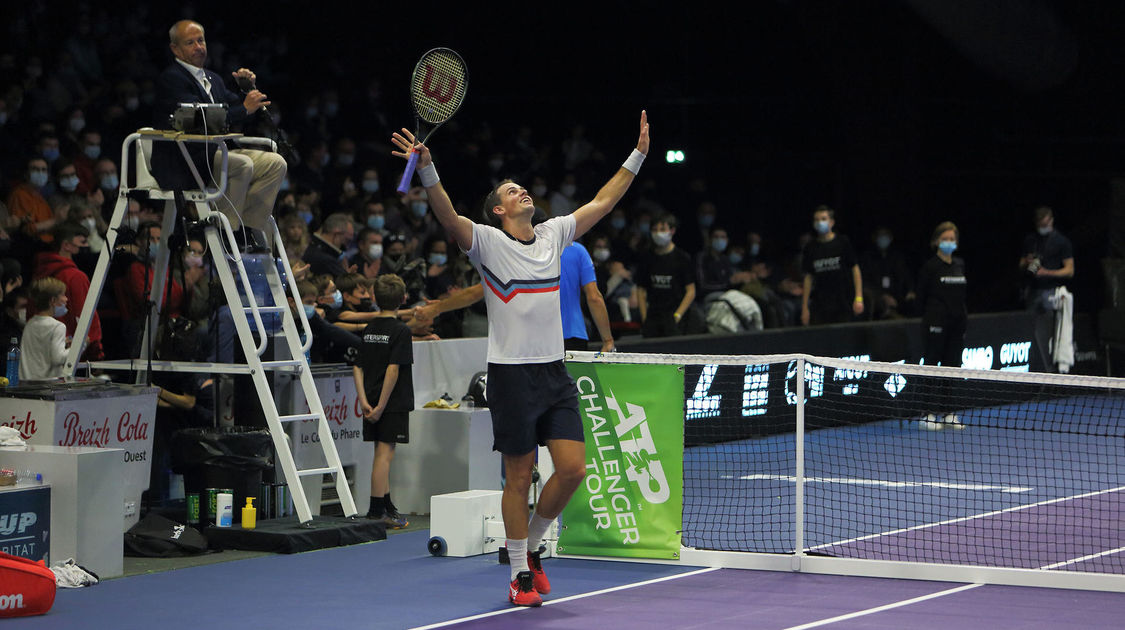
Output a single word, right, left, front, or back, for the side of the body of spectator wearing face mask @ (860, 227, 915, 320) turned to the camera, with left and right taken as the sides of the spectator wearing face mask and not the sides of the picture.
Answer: front

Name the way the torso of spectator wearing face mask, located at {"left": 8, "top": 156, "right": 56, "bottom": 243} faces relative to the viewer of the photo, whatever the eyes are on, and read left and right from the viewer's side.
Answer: facing the viewer and to the right of the viewer

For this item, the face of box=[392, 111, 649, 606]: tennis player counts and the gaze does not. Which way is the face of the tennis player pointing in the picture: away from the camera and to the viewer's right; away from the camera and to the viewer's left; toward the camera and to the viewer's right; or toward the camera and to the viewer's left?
toward the camera and to the viewer's right

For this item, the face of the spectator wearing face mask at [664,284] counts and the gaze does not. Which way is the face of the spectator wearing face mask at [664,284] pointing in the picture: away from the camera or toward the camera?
toward the camera

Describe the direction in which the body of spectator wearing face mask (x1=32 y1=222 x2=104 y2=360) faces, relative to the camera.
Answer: to the viewer's right

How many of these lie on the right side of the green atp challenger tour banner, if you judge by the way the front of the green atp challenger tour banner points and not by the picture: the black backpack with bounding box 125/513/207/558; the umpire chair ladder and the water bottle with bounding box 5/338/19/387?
3

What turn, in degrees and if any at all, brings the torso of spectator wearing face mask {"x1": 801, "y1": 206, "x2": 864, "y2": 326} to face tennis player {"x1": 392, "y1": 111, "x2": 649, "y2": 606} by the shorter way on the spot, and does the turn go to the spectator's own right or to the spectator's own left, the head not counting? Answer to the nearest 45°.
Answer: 0° — they already face them
